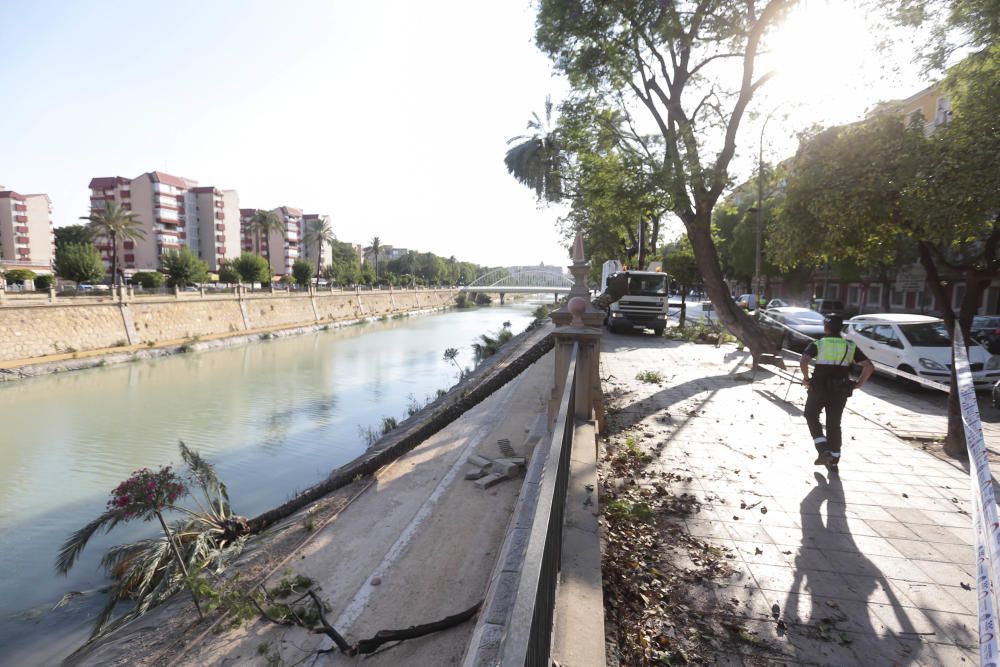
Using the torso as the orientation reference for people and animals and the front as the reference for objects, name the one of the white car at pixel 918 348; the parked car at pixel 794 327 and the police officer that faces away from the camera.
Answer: the police officer

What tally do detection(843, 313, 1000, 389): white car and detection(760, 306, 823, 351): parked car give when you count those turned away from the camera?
0

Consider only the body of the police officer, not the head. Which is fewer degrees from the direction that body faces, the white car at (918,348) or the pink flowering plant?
the white car

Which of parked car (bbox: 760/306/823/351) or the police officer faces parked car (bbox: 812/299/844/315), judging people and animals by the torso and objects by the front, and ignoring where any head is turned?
the police officer

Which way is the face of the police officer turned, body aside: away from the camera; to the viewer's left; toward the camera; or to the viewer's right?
away from the camera

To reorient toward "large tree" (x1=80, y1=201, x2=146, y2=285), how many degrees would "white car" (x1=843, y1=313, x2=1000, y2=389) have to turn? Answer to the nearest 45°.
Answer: approximately 135° to its right

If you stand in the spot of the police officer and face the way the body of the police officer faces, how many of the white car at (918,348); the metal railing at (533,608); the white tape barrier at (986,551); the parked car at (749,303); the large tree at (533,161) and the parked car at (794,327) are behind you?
2

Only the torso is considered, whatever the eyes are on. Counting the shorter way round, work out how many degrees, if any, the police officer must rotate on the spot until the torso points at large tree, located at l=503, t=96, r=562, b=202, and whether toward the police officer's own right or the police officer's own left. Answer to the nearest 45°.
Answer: approximately 45° to the police officer's own left

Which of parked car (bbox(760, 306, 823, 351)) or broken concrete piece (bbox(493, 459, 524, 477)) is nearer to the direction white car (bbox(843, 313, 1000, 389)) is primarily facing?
the broken concrete piece

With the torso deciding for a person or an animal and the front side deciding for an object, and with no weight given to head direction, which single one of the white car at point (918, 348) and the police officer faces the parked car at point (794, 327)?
the police officer

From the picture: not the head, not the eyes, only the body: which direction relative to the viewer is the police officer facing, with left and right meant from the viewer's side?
facing away from the viewer

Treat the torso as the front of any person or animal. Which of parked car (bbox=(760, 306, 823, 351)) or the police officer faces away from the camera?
the police officer

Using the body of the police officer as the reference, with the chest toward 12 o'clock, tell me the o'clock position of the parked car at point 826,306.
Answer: The parked car is roughly at 12 o'clock from the police officer.
